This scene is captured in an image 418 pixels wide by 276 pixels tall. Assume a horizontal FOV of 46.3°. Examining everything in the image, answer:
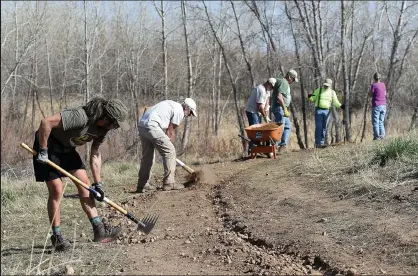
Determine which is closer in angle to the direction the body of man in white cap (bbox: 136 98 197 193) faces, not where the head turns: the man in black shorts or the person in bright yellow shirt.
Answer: the person in bright yellow shirt

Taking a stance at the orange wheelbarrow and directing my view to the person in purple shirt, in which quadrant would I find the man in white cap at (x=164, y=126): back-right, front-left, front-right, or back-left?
back-right

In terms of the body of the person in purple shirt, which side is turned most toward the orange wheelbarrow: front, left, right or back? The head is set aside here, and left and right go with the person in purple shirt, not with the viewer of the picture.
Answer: left

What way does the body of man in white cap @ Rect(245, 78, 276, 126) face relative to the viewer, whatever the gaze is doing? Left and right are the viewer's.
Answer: facing to the right of the viewer

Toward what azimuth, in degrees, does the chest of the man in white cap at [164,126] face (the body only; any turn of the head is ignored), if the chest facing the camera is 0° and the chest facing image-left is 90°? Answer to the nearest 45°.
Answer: approximately 270°

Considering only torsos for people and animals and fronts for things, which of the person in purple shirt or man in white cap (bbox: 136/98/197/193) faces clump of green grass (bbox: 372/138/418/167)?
the man in white cap

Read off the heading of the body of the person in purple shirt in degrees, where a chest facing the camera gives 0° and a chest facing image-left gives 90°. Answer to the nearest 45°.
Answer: approximately 135°

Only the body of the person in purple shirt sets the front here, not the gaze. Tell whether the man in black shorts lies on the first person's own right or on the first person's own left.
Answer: on the first person's own left

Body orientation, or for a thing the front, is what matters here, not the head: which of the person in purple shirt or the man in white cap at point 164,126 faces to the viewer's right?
the man in white cap

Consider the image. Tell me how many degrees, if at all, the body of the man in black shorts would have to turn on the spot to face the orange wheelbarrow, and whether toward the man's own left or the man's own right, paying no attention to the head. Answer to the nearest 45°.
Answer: approximately 90° to the man's own left

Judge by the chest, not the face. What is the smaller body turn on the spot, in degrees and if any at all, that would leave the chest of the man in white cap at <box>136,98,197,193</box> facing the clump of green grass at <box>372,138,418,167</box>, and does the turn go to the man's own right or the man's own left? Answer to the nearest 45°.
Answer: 0° — they already face it

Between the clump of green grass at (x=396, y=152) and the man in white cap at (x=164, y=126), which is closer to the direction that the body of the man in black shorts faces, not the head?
the clump of green grass

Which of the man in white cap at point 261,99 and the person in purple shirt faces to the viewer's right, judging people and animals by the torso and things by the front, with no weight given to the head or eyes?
the man in white cap

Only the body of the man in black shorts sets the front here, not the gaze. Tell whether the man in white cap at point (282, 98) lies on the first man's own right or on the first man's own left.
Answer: on the first man's own left
